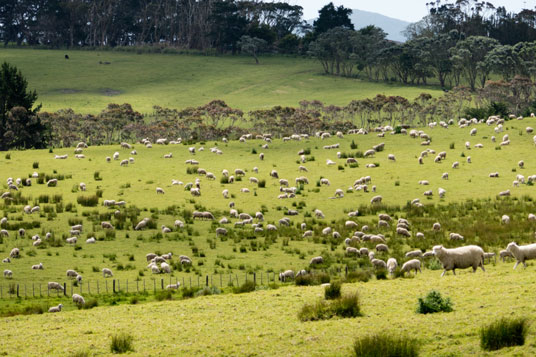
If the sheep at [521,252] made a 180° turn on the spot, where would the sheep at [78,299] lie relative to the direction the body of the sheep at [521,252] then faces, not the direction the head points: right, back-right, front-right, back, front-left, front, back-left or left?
back

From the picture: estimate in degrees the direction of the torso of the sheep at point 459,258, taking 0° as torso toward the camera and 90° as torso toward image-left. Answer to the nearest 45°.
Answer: approximately 90°

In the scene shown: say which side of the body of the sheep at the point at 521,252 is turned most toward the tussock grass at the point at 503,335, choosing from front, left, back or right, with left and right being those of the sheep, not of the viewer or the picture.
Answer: left

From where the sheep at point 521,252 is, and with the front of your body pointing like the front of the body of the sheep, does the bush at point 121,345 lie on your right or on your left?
on your left

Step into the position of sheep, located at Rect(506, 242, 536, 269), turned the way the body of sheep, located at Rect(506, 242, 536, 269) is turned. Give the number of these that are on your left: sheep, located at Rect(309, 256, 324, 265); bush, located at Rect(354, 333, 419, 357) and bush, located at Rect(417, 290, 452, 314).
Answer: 2

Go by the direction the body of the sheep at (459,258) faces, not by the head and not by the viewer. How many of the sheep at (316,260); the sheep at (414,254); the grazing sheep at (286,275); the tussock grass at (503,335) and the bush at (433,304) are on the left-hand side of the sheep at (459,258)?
2

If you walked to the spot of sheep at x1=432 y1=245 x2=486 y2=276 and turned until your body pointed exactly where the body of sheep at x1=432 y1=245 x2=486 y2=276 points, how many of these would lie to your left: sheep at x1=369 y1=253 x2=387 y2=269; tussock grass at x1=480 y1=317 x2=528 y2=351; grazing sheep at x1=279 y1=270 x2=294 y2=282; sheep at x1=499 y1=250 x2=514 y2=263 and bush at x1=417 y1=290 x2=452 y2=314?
2

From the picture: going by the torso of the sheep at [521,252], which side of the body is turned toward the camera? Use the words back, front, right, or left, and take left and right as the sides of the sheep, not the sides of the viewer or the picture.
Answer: left

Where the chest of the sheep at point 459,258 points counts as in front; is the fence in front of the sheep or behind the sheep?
in front

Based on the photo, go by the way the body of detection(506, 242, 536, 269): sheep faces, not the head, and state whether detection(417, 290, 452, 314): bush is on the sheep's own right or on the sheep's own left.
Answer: on the sheep's own left

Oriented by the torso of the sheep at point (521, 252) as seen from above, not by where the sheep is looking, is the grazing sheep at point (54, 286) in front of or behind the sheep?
in front

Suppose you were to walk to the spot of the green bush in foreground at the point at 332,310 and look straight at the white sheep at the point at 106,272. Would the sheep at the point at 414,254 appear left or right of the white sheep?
right

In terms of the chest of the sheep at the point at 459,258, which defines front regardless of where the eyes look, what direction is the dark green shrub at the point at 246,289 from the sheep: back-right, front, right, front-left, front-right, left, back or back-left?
front

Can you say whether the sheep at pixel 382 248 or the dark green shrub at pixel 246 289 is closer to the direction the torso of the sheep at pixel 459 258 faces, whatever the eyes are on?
the dark green shrub

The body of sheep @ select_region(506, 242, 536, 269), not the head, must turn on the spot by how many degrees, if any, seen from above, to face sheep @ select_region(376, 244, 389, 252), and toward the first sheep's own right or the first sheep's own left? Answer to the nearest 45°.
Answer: approximately 45° to the first sheep's own right

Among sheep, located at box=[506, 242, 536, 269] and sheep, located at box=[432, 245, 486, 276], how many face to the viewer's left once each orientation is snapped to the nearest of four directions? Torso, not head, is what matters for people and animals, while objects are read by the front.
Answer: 2

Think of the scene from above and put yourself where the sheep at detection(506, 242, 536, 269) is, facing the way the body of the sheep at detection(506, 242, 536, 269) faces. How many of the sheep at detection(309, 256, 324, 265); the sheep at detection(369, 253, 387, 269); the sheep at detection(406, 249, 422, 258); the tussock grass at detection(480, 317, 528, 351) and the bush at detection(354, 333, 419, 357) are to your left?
2

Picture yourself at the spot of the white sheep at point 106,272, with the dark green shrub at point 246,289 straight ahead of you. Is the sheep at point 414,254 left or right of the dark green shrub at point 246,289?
left

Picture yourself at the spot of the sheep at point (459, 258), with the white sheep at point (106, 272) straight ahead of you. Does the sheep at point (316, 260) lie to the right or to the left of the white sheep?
right

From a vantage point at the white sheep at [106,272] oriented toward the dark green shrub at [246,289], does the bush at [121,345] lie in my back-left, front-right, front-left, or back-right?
front-right

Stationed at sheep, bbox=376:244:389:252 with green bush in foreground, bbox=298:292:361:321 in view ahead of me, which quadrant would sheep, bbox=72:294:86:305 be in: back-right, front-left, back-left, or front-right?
front-right
